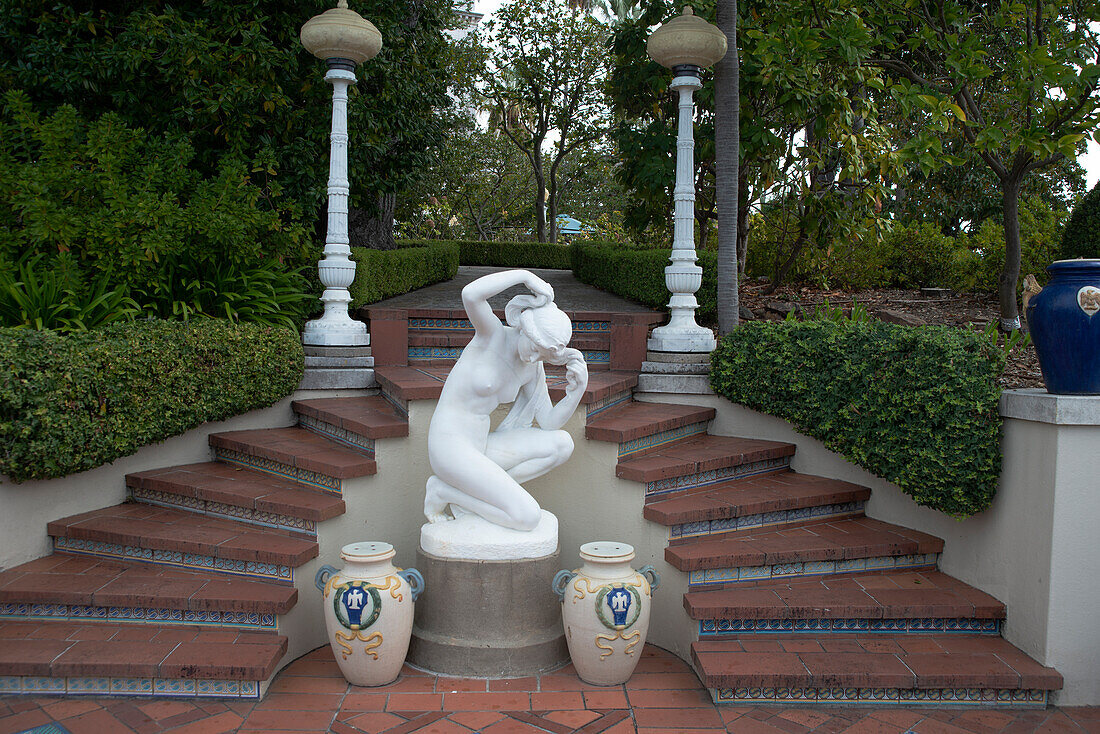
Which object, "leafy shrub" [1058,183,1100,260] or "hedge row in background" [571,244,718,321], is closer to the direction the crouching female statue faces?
the leafy shrub

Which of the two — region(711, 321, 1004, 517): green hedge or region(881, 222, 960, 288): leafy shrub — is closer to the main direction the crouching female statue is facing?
the green hedge

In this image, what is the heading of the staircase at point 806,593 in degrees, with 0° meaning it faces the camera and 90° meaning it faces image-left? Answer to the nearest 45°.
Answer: approximately 0°

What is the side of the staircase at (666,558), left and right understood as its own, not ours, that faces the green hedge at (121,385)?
right

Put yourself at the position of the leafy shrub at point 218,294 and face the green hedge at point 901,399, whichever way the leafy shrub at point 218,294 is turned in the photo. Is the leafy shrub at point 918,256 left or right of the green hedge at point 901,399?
left

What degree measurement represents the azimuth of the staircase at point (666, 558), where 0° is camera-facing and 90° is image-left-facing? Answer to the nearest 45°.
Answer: approximately 0°

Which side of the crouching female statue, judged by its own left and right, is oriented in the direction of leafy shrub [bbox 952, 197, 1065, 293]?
left

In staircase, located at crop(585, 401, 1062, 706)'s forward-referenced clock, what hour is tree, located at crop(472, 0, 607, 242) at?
The tree is roughly at 5 o'clock from the staircase.

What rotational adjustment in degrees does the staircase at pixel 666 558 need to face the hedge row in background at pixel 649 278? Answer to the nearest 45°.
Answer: approximately 180°
